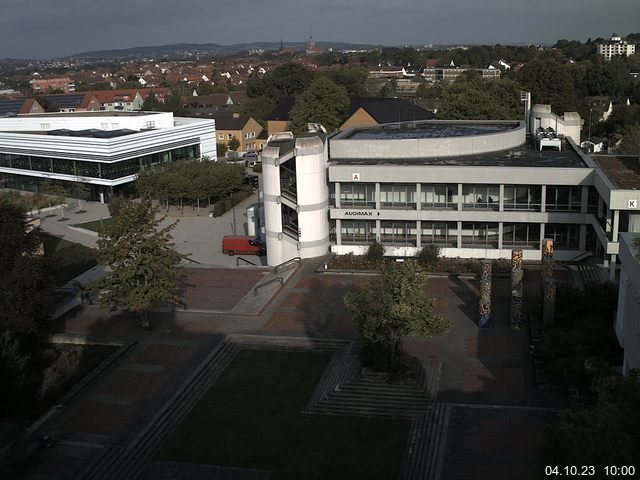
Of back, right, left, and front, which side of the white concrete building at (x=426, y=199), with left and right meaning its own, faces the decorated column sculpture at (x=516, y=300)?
front

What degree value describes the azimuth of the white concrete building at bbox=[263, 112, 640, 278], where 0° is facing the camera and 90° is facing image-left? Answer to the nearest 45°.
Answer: approximately 0°

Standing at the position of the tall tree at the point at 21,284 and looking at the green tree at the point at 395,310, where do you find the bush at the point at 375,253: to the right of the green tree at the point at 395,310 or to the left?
left

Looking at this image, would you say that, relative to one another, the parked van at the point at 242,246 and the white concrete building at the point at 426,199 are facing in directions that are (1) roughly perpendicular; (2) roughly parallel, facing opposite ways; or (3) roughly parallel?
roughly perpendicular
